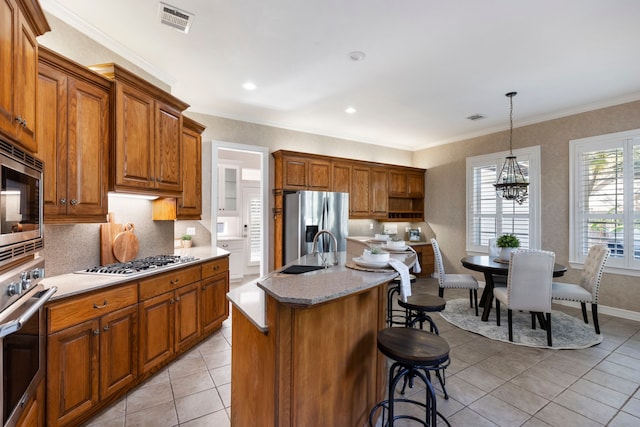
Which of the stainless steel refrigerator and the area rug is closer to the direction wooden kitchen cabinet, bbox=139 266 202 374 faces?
the area rug

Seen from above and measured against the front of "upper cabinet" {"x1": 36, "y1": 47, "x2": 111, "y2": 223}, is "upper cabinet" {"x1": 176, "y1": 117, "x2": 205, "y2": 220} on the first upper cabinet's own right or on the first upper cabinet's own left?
on the first upper cabinet's own left

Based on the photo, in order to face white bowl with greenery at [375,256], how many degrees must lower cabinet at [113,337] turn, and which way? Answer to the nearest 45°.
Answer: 0° — it already faces it

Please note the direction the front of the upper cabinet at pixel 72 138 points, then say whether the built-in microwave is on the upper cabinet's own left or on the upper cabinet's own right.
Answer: on the upper cabinet's own right

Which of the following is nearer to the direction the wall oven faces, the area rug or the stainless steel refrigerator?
the area rug

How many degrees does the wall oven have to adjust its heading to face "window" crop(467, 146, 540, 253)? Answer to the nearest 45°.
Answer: approximately 45° to its left

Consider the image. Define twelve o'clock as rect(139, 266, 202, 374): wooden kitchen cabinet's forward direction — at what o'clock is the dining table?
The dining table is roughly at 11 o'clock from the wooden kitchen cabinet.

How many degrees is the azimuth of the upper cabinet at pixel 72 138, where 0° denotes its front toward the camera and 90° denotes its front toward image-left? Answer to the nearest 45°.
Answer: approximately 315°

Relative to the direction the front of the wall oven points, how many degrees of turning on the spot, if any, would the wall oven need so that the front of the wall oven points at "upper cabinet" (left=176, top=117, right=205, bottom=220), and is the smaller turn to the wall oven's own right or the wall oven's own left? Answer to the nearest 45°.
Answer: approximately 90° to the wall oven's own left

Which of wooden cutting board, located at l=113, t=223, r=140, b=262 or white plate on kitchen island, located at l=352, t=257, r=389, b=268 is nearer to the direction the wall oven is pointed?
the white plate on kitchen island
